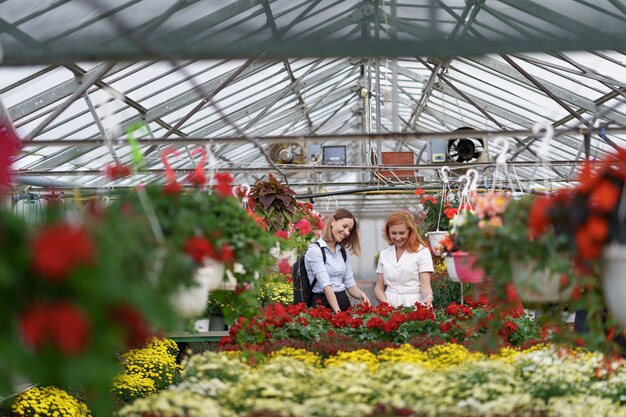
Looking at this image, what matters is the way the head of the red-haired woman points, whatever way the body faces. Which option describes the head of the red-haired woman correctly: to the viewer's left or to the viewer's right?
to the viewer's left

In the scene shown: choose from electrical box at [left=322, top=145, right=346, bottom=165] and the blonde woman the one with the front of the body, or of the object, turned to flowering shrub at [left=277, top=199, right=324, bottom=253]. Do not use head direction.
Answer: the electrical box

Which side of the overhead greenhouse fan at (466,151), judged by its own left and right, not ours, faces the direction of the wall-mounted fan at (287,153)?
right

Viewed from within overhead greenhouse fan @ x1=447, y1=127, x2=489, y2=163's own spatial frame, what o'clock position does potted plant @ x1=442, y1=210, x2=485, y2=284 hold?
The potted plant is roughly at 12 o'clock from the overhead greenhouse fan.

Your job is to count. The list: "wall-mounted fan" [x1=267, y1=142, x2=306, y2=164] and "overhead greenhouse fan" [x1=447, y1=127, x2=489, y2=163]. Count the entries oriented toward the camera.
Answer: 2

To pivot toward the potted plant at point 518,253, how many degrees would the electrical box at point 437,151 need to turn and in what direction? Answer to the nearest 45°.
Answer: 0° — it already faces it

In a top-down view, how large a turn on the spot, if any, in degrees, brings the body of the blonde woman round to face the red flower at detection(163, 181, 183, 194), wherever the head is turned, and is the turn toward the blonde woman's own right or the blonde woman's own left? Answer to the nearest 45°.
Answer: approximately 45° to the blonde woman's own right

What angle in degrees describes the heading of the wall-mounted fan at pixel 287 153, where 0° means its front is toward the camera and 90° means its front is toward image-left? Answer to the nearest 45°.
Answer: approximately 0°

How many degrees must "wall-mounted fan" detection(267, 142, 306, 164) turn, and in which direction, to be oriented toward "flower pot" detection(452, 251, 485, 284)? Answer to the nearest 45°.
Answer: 0° — it already faces it

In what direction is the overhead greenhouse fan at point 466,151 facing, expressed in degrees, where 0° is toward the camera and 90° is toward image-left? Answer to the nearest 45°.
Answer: approximately 0°

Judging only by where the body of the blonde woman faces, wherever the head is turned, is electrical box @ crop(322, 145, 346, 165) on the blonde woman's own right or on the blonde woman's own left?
on the blonde woman's own left

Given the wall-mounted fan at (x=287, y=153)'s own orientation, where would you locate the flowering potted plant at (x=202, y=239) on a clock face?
The flowering potted plant is roughly at 12 o'clock from the wall-mounted fan.

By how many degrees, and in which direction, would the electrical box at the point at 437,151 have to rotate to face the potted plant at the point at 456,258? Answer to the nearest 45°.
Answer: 0° — it already faces it

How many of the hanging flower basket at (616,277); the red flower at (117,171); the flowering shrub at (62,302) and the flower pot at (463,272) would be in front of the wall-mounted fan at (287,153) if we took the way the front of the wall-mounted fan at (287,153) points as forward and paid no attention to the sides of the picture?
4
